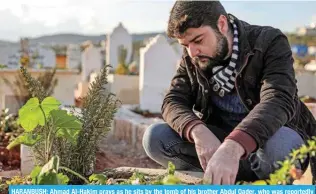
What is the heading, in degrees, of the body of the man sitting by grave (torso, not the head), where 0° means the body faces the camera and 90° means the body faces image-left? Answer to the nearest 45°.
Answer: approximately 45°

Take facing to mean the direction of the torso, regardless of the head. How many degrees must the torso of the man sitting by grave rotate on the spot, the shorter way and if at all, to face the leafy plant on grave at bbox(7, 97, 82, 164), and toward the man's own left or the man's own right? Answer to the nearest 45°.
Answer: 0° — they already face it

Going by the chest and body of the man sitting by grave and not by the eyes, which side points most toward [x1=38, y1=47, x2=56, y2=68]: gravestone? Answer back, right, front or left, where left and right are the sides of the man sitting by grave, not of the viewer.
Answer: right

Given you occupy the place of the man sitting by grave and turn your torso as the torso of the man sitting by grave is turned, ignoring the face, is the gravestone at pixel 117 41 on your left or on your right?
on your right

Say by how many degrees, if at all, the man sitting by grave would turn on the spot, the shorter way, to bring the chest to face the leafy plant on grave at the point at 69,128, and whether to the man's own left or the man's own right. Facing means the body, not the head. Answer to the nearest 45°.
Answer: approximately 45° to the man's own right

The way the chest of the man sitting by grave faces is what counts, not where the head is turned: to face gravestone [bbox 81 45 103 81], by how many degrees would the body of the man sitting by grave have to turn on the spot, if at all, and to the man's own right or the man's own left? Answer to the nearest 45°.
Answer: approximately 135° to the man's own right

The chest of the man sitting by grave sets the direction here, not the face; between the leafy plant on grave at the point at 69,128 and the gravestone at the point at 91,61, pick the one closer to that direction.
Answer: the leafy plant on grave
